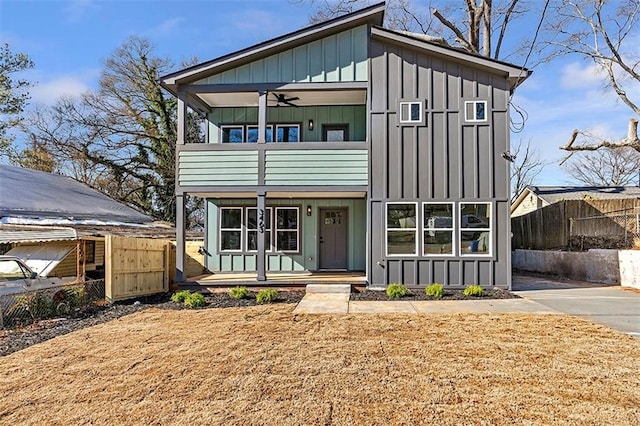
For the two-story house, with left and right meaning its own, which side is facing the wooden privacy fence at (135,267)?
right

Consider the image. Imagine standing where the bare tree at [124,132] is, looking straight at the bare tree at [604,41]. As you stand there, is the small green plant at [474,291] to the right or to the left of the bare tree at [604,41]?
right

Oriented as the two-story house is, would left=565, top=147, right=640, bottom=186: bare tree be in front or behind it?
behind

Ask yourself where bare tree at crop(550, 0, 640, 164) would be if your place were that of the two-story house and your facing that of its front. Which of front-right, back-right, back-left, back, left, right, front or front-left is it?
back-left

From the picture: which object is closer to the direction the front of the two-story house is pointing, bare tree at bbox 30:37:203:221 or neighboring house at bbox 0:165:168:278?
the neighboring house

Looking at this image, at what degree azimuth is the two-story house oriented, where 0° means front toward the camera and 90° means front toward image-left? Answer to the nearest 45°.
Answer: approximately 0°
